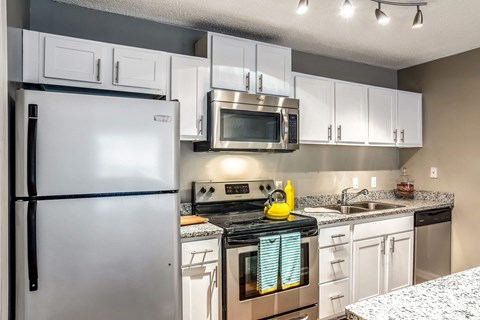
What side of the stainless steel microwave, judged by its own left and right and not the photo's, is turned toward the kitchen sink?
left

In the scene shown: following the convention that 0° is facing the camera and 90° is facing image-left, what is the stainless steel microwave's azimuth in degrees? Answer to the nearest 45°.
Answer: approximately 315°

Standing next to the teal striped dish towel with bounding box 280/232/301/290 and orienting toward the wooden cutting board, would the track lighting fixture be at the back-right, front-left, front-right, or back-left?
back-left

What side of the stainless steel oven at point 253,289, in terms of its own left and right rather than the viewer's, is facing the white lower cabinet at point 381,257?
left

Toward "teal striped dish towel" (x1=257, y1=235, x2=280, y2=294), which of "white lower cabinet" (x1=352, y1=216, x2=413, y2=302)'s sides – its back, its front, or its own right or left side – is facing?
right

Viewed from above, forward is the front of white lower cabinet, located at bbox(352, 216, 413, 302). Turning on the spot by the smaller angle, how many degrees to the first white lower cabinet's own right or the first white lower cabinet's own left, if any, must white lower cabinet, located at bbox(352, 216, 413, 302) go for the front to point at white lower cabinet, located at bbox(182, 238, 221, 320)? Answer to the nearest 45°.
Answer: approximately 90° to the first white lower cabinet's own right

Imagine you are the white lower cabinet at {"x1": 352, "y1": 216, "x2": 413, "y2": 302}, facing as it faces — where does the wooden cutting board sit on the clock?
The wooden cutting board is roughly at 3 o'clock from the white lower cabinet.

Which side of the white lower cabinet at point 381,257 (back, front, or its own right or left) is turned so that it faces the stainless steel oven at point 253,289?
right

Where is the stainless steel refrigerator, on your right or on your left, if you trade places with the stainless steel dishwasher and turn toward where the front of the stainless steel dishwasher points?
on your right
